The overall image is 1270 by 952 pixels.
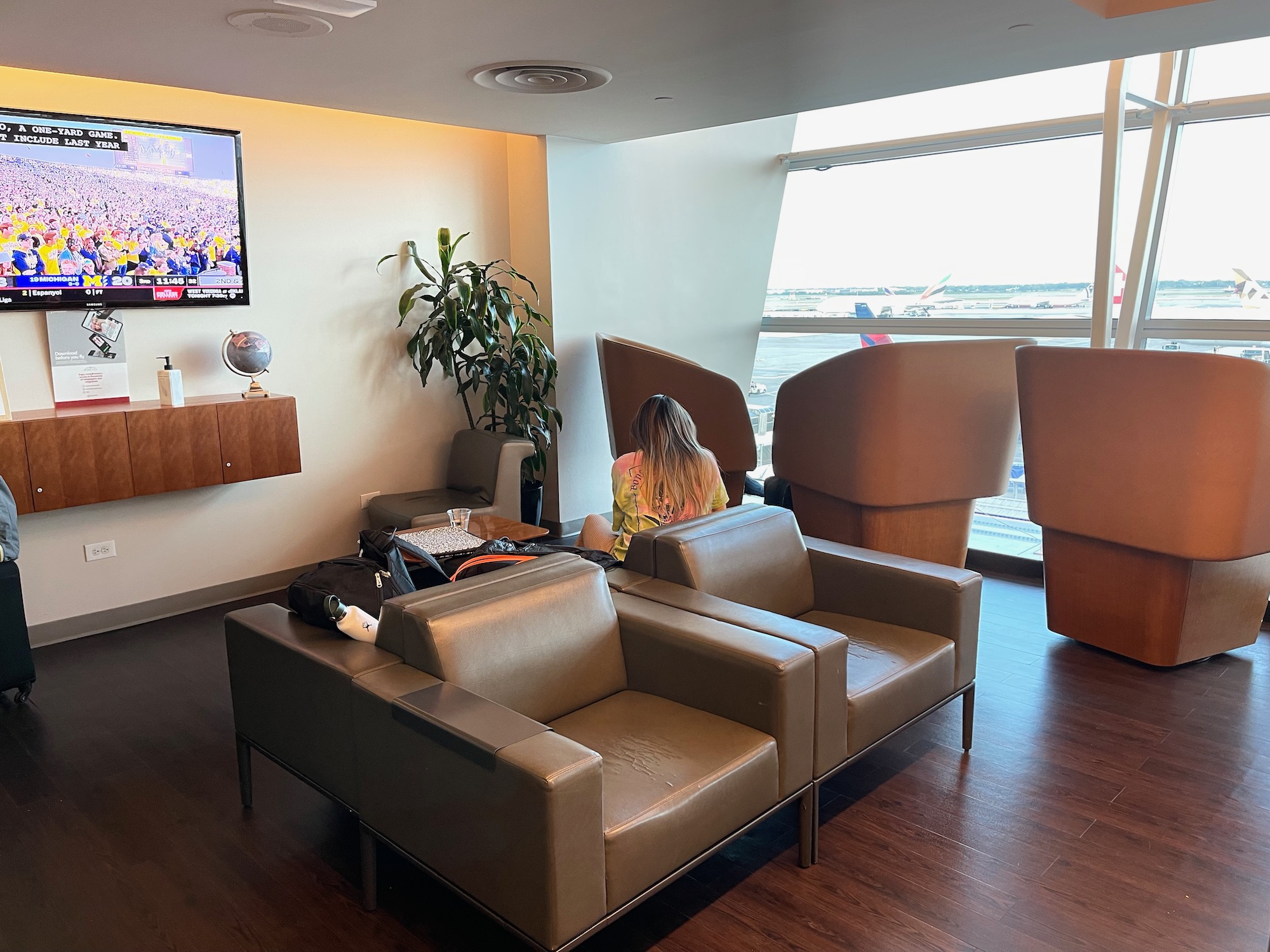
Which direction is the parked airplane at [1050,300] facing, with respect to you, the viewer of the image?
facing to the left of the viewer

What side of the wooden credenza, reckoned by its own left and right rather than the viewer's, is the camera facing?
front

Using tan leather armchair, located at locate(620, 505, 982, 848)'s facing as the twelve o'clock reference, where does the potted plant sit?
The potted plant is roughly at 6 o'clock from the tan leather armchair.

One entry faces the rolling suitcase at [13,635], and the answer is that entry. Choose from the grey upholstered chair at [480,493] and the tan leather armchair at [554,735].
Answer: the grey upholstered chair

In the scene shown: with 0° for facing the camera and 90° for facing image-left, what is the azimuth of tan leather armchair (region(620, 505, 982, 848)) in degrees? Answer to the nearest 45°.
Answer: approximately 315°

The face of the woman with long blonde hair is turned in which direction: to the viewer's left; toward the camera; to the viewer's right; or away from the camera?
away from the camera

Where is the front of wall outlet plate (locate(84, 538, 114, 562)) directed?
toward the camera

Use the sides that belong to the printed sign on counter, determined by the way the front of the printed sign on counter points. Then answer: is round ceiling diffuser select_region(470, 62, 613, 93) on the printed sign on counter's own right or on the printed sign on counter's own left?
on the printed sign on counter's own left

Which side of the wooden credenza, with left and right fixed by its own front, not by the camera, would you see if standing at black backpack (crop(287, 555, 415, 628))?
front

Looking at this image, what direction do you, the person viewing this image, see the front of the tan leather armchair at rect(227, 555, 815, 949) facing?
facing the viewer and to the right of the viewer

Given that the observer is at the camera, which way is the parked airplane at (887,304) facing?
facing to the left of the viewer

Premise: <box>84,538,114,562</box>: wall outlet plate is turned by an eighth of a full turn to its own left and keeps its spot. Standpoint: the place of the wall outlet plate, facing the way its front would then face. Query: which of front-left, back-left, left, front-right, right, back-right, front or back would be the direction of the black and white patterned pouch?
front

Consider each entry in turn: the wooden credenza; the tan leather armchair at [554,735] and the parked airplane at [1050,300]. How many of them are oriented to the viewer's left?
1

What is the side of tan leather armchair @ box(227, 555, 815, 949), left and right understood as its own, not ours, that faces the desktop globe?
back

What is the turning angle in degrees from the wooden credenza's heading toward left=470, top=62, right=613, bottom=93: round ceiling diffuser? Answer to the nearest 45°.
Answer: approximately 45° to its left
